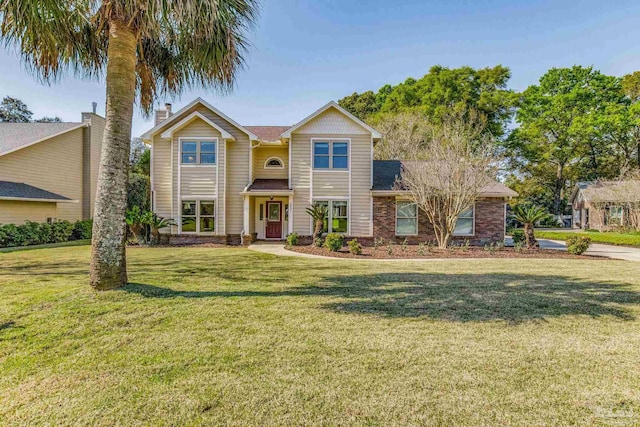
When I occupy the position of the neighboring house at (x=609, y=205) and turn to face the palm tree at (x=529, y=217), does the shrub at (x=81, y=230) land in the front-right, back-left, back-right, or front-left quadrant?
front-right

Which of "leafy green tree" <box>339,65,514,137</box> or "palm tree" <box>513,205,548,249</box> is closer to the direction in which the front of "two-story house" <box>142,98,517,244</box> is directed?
the palm tree

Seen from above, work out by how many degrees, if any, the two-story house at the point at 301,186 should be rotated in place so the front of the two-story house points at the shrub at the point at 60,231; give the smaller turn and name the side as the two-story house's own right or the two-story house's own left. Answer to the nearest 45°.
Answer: approximately 90° to the two-story house's own right

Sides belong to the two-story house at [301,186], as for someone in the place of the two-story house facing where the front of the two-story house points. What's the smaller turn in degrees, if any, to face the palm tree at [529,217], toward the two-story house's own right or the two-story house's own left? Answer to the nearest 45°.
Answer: approximately 90° to the two-story house's own left

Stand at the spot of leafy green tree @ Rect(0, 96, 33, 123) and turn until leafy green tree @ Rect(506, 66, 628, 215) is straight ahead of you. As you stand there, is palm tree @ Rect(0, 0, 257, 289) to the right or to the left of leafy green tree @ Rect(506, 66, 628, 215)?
right

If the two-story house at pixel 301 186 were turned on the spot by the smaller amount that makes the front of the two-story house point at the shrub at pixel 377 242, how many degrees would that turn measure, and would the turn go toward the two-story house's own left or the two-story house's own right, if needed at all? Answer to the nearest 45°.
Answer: approximately 90° to the two-story house's own left

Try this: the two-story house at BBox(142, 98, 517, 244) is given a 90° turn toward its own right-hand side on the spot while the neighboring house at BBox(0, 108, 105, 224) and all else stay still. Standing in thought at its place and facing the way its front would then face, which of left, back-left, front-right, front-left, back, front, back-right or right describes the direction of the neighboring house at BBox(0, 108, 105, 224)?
front

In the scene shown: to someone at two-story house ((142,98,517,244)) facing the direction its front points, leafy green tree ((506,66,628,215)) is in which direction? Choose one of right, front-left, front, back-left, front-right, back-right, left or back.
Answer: back-left

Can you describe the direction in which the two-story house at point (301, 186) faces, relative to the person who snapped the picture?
facing the viewer

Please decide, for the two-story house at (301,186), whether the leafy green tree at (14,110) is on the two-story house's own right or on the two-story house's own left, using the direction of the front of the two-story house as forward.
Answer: on the two-story house's own right

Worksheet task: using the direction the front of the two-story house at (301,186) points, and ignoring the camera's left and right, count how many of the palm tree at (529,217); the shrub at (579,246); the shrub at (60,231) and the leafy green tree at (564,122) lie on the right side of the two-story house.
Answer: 1

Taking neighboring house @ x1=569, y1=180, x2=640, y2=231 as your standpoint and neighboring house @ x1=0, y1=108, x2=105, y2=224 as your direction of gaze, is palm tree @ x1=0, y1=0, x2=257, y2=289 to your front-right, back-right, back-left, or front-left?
front-left
